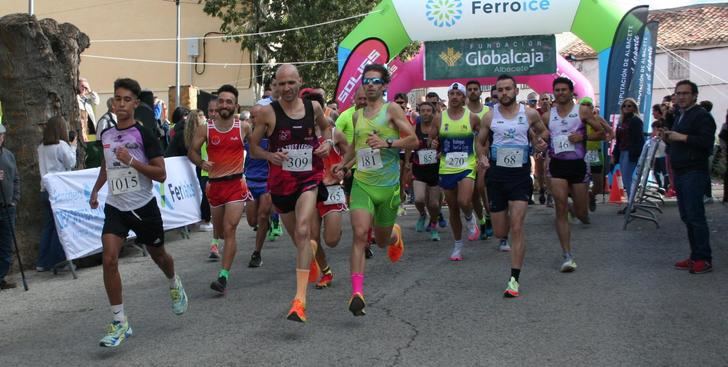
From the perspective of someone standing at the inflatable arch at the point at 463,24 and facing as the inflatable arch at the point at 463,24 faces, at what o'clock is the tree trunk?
The tree trunk is roughly at 1 o'clock from the inflatable arch.

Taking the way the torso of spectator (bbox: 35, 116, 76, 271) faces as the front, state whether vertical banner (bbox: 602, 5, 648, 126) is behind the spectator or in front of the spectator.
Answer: in front

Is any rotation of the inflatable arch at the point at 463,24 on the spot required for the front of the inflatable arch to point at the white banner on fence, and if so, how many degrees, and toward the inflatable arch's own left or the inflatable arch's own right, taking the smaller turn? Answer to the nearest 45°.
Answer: approximately 45° to the inflatable arch's own right

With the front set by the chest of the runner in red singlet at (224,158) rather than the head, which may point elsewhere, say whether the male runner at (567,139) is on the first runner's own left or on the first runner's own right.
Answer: on the first runner's own left

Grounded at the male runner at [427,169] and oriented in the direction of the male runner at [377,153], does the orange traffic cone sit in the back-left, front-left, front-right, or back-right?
back-left

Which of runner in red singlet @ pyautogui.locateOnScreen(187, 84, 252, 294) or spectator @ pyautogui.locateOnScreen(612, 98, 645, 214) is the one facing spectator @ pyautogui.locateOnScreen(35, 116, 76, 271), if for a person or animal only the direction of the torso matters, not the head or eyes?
spectator @ pyautogui.locateOnScreen(612, 98, 645, 214)
